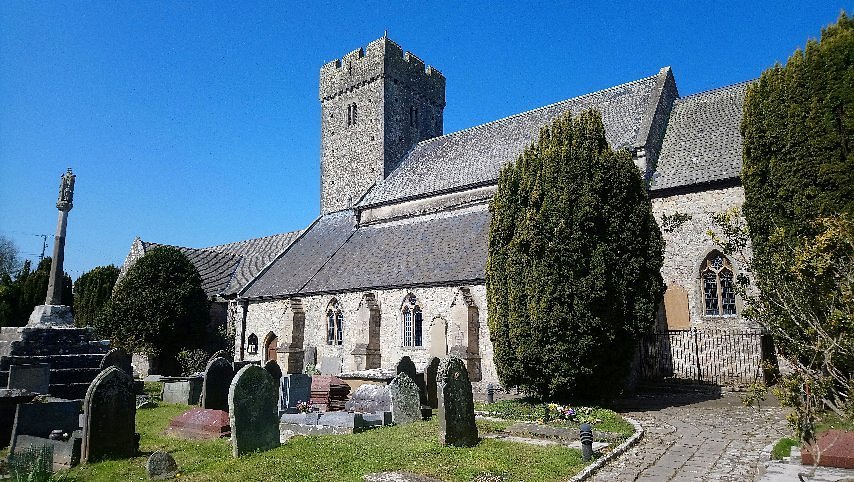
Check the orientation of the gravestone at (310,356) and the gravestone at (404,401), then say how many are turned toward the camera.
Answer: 2

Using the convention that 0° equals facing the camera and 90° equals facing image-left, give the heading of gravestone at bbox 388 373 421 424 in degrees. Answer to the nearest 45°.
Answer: approximately 0°

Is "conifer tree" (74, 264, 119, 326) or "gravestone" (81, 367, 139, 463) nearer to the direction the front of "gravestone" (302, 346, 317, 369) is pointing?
the gravestone

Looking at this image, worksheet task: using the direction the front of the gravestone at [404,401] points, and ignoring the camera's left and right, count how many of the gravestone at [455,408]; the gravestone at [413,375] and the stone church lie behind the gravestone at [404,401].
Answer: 2

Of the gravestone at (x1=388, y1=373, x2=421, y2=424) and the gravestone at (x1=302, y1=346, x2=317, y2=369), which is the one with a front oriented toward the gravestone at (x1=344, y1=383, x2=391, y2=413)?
the gravestone at (x1=302, y1=346, x2=317, y2=369)

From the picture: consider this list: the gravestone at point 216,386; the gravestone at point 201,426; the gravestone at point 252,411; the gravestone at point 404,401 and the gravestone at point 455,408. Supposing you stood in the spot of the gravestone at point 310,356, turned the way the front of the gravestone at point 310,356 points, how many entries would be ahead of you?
5

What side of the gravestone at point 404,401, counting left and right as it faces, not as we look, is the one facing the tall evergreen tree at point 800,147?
left

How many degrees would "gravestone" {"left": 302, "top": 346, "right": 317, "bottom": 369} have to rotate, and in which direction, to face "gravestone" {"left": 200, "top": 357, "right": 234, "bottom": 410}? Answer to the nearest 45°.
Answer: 0° — it already faces it

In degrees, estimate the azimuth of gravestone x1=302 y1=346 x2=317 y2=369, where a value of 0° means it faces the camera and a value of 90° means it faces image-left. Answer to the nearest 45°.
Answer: approximately 0°
